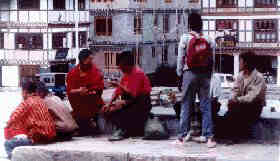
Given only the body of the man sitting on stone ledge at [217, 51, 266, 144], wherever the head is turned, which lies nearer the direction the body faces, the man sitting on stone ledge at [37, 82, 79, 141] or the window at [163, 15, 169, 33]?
the man sitting on stone ledge

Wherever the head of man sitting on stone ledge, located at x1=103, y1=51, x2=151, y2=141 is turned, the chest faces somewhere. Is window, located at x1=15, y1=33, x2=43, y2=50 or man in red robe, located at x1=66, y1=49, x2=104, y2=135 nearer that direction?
the man in red robe

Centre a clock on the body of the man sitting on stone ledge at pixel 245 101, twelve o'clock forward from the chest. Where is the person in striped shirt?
The person in striped shirt is roughly at 1 o'clock from the man sitting on stone ledge.

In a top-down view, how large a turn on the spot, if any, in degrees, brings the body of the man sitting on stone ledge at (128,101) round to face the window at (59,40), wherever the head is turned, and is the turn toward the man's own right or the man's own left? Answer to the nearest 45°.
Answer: approximately 135° to the man's own right

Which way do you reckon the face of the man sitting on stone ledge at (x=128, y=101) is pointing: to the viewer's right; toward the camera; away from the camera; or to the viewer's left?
to the viewer's left

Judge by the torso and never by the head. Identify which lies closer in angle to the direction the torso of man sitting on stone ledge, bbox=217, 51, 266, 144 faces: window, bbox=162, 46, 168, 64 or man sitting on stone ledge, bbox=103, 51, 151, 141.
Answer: the man sitting on stone ledge

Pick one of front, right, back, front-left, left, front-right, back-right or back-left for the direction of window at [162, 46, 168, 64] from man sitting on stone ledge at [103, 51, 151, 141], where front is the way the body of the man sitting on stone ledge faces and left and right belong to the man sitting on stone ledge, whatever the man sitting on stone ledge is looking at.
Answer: back-right
